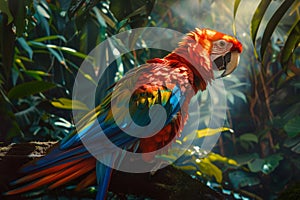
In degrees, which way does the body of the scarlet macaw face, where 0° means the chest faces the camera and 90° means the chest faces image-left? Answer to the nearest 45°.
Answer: approximately 270°

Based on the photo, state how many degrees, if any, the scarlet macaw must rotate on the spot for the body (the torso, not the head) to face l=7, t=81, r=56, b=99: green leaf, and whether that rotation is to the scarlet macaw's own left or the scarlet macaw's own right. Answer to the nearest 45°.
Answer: approximately 135° to the scarlet macaw's own left
